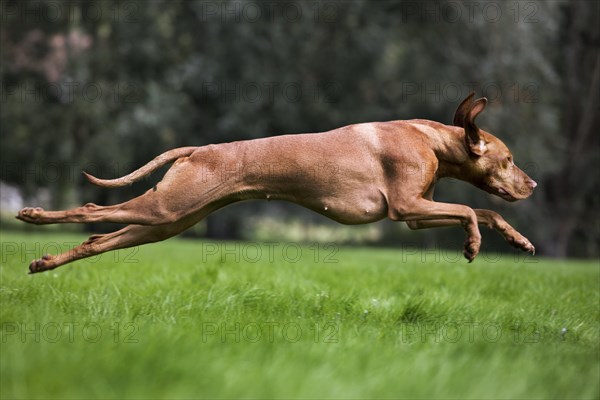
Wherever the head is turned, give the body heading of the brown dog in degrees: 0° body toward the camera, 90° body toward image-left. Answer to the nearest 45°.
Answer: approximately 270°
